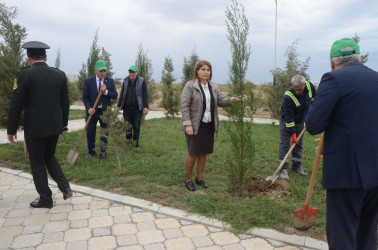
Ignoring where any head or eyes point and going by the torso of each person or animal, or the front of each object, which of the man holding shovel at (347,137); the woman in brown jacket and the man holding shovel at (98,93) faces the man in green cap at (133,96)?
the man holding shovel at (347,137)

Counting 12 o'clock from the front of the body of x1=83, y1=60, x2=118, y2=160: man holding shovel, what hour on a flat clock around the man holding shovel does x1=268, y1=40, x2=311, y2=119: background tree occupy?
The background tree is roughly at 8 o'clock from the man holding shovel.

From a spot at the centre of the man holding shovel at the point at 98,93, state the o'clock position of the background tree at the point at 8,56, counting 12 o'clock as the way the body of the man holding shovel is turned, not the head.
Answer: The background tree is roughly at 4 o'clock from the man holding shovel.

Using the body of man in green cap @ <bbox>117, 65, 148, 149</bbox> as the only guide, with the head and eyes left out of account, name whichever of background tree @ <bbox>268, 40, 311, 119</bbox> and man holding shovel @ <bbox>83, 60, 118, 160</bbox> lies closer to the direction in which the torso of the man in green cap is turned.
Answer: the man holding shovel

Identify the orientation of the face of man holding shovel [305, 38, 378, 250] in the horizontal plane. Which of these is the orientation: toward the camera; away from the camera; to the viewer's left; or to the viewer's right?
away from the camera

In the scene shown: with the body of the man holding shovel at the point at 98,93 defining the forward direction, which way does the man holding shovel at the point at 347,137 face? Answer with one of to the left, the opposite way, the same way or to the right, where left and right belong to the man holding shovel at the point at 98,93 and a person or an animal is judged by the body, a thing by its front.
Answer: the opposite way

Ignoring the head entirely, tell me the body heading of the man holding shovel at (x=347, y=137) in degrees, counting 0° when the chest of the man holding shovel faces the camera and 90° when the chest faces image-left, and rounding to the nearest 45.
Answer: approximately 135°

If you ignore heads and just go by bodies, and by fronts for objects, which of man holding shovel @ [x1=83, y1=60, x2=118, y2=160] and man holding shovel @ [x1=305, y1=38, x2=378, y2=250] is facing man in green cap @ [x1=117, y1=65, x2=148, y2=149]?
man holding shovel @ [x1=305, y1=38, x2=378, y2=250]

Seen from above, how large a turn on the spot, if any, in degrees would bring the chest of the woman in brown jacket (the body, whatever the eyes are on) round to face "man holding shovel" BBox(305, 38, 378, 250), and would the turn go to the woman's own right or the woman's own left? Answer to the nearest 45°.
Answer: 0° — they already face them

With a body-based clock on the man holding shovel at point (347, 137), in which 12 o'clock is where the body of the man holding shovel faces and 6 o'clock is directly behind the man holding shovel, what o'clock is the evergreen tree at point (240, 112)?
The evergreen tree is roughly at 12 o'clock from the man holding shovel.

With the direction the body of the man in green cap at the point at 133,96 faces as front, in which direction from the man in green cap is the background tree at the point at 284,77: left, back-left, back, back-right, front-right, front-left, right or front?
back-left

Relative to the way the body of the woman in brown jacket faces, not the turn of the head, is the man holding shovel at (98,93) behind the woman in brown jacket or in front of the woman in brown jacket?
behind
